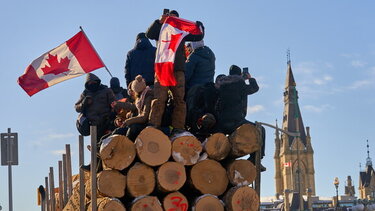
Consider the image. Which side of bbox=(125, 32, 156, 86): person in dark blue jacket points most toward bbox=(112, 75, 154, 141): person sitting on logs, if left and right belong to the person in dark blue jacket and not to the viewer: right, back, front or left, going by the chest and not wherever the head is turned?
back

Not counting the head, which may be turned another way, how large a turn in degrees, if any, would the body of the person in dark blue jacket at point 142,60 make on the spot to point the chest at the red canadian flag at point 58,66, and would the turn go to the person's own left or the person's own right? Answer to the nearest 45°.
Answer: approximately 45° to the person's own left

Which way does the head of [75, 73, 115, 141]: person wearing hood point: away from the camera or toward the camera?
toward the camera

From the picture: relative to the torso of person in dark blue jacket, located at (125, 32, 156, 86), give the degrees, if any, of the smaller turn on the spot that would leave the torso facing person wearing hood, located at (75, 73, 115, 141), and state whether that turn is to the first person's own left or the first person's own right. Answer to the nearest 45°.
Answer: approximately 90° to the first person's own left

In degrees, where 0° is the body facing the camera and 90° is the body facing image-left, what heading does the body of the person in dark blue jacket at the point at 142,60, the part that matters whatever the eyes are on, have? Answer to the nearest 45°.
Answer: approximately 180°

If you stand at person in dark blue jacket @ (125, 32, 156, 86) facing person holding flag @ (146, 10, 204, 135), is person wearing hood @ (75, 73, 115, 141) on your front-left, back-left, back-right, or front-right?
back-right

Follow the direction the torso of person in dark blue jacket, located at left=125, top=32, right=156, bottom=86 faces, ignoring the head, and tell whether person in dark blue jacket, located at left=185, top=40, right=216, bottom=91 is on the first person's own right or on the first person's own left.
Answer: on the first person's own right

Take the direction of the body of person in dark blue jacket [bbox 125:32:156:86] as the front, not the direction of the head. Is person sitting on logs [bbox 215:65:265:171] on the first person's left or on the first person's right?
on the first person's right
